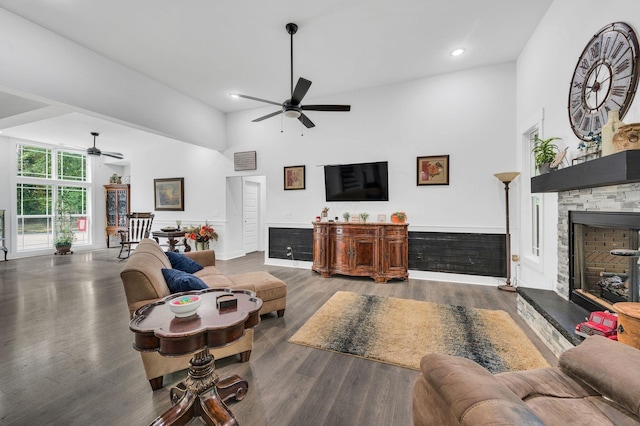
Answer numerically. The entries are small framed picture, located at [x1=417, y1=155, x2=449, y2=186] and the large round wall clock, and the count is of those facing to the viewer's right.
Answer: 0

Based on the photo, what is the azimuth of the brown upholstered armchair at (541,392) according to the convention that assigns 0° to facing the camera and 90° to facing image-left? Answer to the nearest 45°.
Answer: approximately 135°

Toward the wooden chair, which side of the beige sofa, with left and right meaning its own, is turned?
left

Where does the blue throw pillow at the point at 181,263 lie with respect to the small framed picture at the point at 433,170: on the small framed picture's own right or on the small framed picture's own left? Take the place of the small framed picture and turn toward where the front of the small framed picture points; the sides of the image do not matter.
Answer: on the small framed picture's own right

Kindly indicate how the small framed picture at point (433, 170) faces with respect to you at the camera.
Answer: facing the viewer

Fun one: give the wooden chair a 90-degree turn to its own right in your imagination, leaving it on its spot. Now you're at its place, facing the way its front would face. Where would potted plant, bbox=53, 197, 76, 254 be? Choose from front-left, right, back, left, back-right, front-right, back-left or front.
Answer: front

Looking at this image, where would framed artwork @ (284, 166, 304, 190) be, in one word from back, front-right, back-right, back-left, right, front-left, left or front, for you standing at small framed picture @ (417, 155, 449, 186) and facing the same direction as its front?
right

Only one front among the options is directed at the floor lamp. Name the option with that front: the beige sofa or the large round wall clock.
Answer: the beige sofa

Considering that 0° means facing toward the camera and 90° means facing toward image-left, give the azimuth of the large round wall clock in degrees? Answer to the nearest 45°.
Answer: approximately 45°

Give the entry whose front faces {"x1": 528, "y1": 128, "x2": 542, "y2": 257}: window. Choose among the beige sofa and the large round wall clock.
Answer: the beige sofa

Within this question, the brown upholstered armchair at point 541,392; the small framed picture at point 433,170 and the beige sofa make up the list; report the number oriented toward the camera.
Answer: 1

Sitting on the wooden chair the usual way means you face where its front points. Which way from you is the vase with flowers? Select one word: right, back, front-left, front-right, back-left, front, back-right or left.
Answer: left

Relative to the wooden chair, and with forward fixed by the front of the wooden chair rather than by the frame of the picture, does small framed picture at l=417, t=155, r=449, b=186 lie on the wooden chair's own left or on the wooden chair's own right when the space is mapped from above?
on the wooden chair's own left

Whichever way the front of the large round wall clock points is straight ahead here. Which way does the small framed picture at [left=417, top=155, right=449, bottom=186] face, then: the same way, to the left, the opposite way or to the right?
to the left

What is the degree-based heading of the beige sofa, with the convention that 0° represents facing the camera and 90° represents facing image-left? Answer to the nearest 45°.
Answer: approximately 270°

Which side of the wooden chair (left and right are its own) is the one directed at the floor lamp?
left
